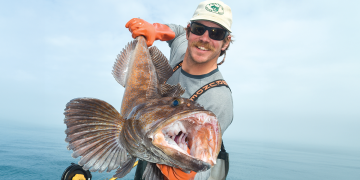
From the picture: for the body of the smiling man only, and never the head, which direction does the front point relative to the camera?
toward the camera
